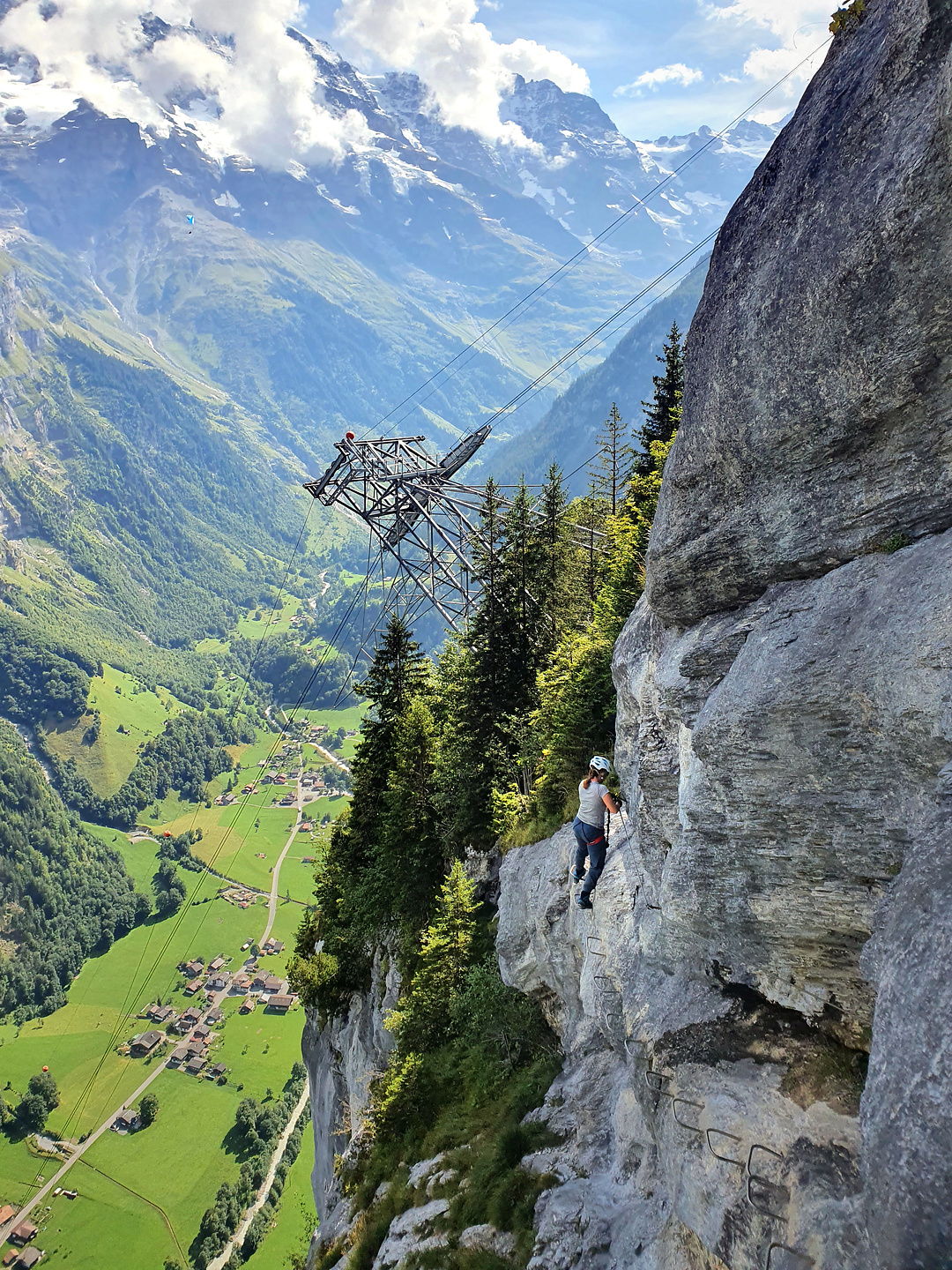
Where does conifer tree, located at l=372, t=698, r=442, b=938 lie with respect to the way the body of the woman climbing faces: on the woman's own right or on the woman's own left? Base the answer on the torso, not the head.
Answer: on the woman's own left

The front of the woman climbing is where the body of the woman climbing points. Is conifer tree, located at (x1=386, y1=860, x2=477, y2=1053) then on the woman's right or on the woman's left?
on the woman's left

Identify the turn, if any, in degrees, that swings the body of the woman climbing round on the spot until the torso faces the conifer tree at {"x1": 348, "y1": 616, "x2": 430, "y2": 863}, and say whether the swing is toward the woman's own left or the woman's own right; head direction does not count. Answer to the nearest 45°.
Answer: approximately 90° to the woman's own left

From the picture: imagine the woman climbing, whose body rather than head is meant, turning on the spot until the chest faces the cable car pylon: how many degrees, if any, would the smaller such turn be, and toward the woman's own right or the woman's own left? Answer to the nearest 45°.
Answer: approximately 90° to the woman's own left

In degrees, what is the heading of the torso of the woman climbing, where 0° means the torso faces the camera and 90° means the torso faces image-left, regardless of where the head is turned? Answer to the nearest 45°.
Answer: approximately 225°

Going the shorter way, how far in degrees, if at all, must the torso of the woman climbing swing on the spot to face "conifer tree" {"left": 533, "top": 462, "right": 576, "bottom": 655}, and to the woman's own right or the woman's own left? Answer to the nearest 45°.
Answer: approximately 45° to the woman's own left
